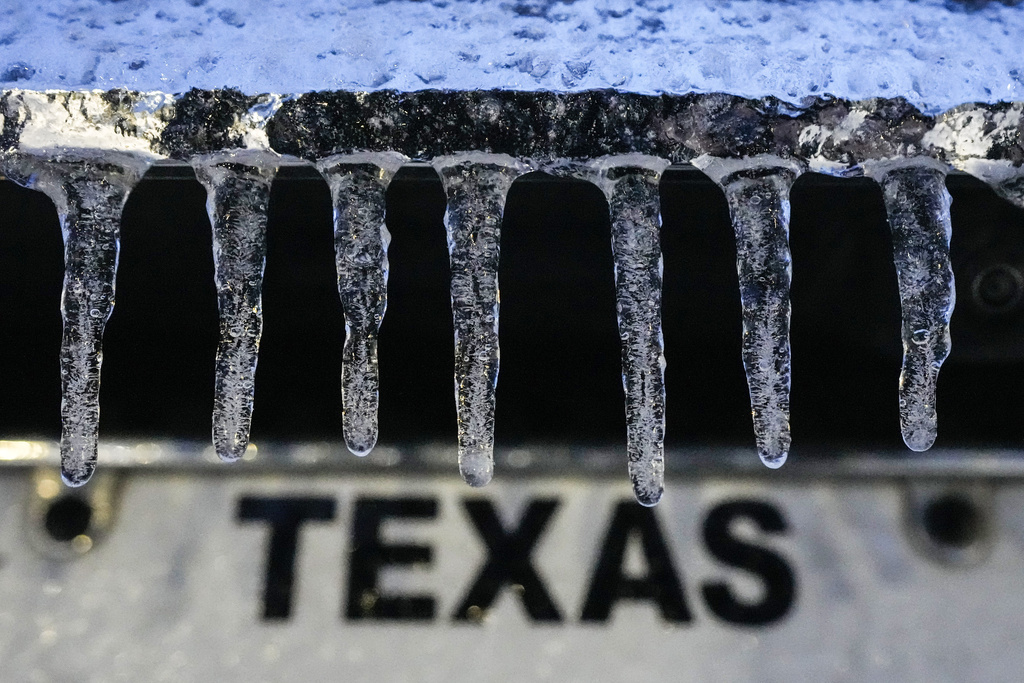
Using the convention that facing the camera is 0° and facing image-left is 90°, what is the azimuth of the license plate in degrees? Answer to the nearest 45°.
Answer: approximately 0°
